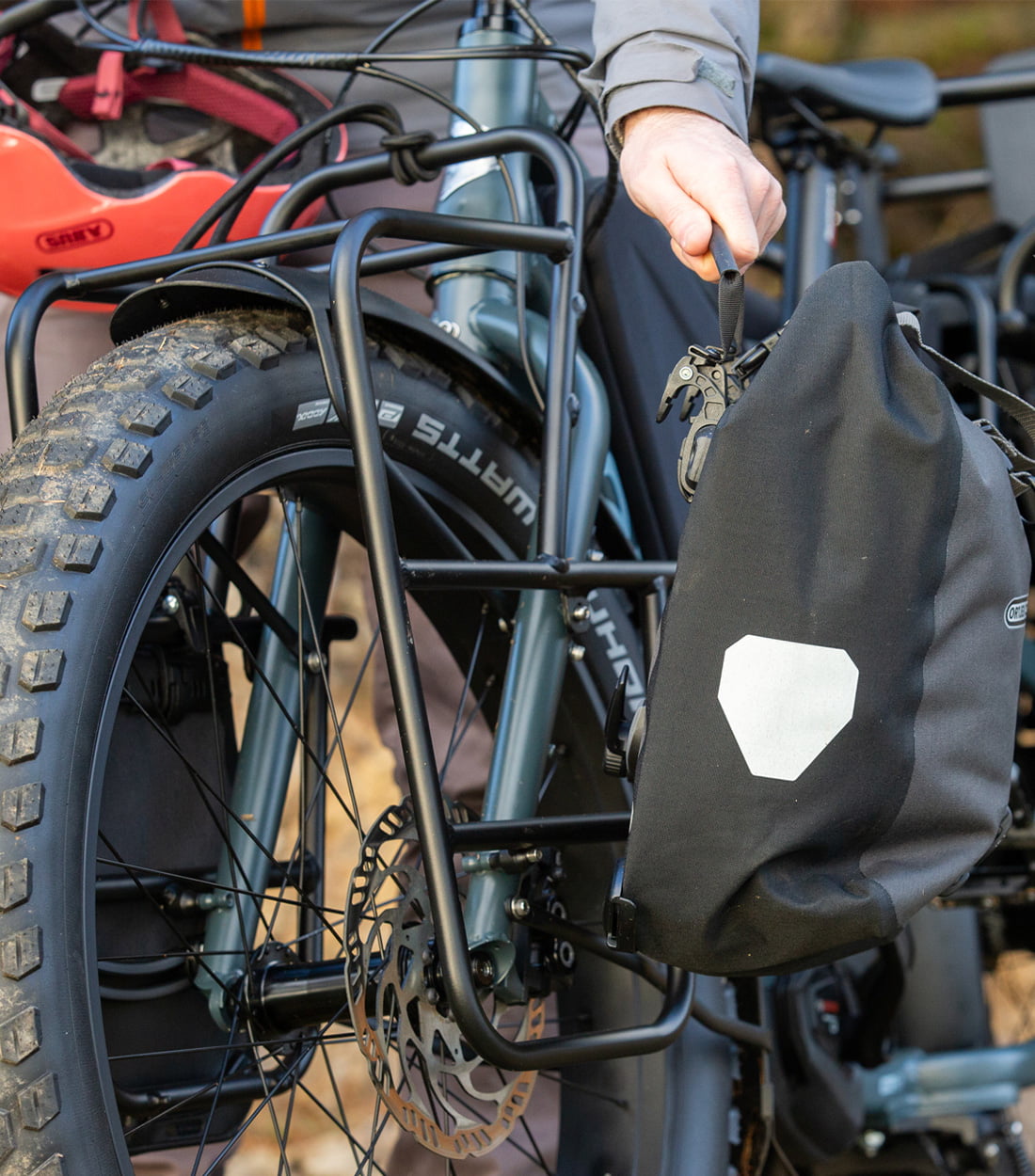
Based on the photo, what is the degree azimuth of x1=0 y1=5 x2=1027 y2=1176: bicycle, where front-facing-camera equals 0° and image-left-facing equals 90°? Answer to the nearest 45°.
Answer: approximately 45°
